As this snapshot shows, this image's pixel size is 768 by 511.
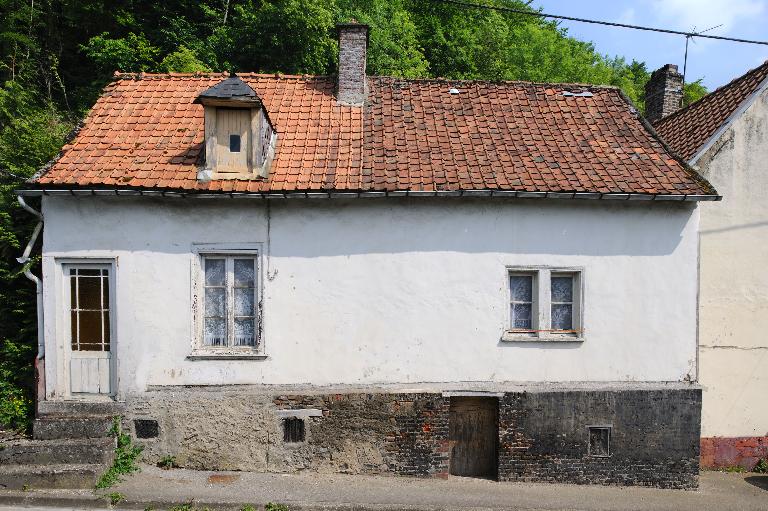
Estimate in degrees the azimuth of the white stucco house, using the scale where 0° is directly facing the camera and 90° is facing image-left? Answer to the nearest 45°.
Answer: approximately 0°

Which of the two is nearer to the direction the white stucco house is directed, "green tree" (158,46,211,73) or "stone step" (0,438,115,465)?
the stone step

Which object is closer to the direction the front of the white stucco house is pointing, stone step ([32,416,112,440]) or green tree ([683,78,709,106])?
the stone step

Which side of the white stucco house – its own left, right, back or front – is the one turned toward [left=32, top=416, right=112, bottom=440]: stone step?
right

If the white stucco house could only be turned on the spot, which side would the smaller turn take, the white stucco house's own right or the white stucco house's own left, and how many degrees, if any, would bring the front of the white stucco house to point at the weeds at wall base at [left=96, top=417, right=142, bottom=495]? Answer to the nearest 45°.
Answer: approximately 90° to the white stucco house's own right
